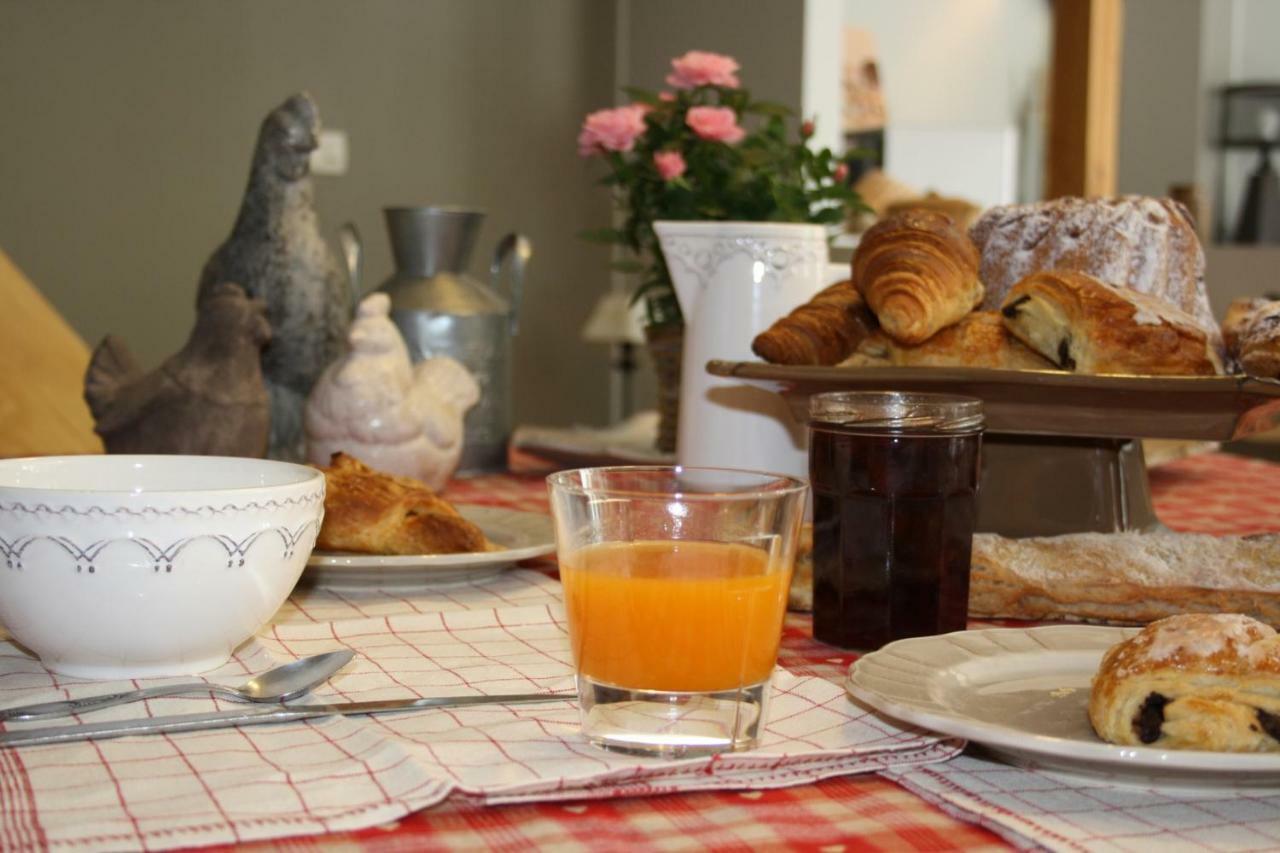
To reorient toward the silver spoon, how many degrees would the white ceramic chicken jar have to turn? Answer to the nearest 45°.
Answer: approximately 45° to its left

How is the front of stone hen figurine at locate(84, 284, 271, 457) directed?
to the viewer's right

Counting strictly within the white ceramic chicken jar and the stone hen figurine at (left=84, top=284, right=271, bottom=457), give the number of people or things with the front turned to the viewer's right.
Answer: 1

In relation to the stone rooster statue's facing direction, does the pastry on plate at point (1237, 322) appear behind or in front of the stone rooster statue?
in front

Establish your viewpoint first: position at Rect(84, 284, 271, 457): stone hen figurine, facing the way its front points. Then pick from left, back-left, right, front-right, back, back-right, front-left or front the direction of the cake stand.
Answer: front-right

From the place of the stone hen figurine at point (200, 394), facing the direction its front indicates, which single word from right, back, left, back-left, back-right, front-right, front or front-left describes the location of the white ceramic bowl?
right

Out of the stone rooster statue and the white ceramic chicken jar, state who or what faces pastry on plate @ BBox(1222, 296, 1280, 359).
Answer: the stone rooster statue

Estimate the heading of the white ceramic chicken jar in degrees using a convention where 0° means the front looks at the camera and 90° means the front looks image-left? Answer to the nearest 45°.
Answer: approximately 45°
